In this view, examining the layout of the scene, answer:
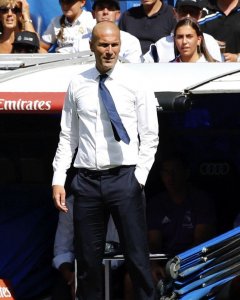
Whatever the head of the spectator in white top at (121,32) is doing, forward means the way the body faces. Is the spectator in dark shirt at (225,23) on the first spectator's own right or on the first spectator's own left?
on the first spectator's own left

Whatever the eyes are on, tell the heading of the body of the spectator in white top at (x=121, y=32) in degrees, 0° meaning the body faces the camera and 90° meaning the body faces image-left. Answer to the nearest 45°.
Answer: approximately 0°

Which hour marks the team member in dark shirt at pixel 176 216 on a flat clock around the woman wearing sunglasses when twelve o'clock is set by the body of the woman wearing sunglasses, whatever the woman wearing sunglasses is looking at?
The team member in dark shirt is roughly at 11 o'clock from the woman wearing sunglasses.

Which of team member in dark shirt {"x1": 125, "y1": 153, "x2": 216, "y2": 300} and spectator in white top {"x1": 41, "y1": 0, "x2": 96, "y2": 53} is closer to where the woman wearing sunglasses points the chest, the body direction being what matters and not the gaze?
the team member in dark shirt

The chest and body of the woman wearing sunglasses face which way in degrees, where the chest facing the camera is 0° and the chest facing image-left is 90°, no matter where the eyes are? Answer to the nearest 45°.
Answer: approximately 0°

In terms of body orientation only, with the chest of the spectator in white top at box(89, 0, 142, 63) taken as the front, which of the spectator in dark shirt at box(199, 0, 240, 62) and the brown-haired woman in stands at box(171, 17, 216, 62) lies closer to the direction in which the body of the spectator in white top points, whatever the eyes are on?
the brown-haired woman in stands
